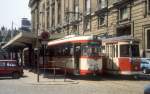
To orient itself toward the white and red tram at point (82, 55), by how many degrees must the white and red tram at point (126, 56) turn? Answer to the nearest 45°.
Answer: approximately 135° to its right

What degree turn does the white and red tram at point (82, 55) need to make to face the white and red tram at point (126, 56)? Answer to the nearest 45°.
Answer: approximately 45° to its left

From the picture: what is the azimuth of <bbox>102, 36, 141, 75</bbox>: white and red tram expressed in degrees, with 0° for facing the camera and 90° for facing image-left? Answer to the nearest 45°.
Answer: approximately 315°

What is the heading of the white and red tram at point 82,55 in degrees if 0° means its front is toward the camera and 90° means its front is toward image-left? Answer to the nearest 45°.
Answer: approximately 315°
